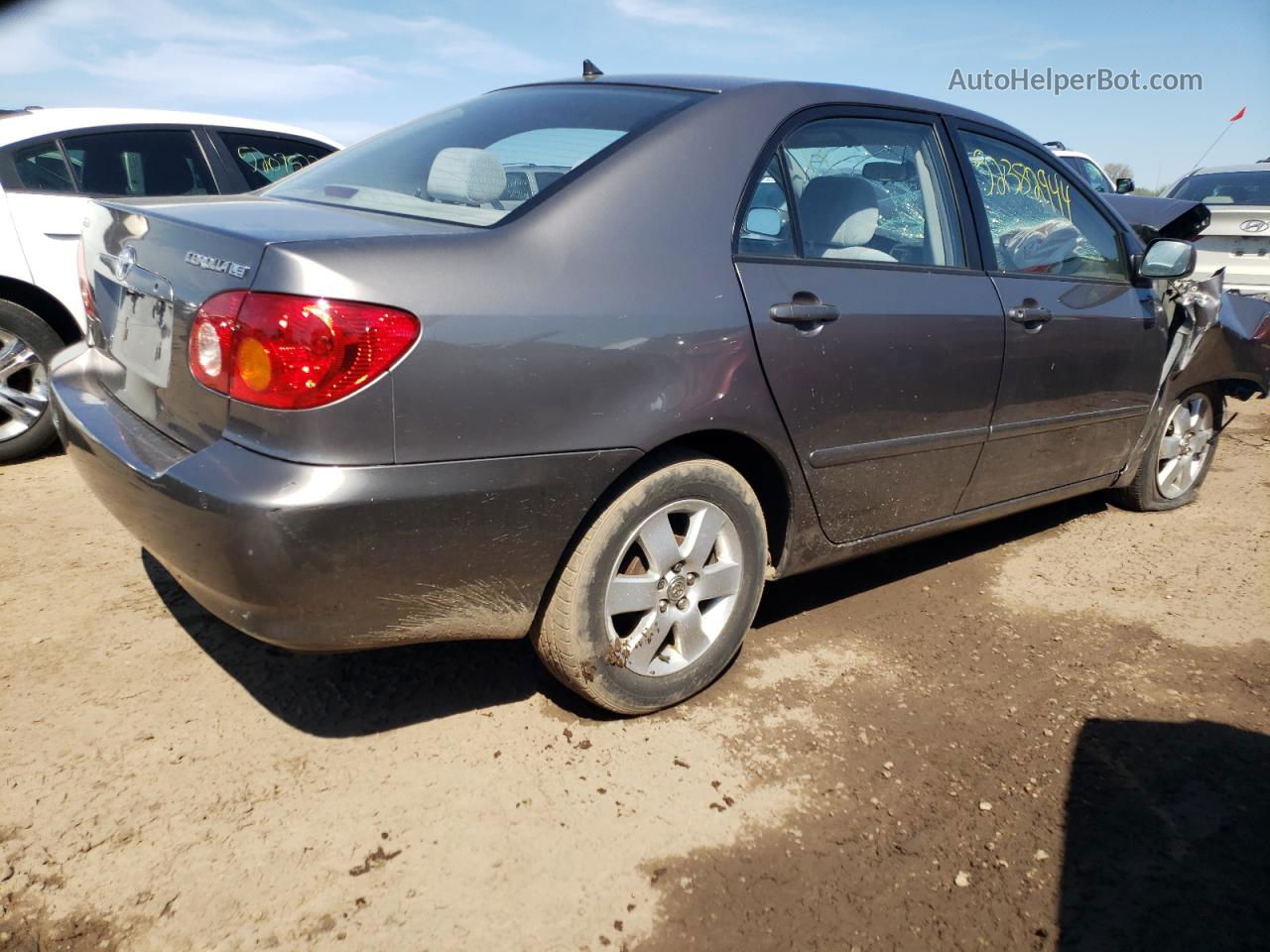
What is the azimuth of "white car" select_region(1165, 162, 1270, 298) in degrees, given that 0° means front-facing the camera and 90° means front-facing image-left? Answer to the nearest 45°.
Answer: approximately 180°

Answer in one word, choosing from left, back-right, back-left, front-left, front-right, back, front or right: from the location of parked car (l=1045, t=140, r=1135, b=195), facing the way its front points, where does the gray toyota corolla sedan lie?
back-right

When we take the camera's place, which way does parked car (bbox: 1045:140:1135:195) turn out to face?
facing away from the viewer and to the right of the viewer

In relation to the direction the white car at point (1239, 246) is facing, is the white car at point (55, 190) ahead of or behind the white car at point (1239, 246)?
behind

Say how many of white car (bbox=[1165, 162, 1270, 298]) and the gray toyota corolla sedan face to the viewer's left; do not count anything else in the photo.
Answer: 0

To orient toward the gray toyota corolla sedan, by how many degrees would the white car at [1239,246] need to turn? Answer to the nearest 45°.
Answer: approximately 180°

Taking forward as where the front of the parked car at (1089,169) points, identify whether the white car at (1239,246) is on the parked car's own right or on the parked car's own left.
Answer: on the parked car's own right

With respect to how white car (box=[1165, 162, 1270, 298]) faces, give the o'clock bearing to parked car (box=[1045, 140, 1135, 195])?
The parked car is roughly at 11 o'clock from the white car.

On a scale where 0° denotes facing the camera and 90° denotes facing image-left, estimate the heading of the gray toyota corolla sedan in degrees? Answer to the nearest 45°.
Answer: approximately 225°

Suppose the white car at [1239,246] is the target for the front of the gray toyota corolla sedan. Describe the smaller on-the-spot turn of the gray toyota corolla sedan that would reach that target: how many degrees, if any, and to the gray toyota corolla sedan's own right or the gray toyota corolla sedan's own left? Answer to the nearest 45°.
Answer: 0° — it already faces it

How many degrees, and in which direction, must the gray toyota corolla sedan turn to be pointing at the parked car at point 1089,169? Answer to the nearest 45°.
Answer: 0° — it already faces it
